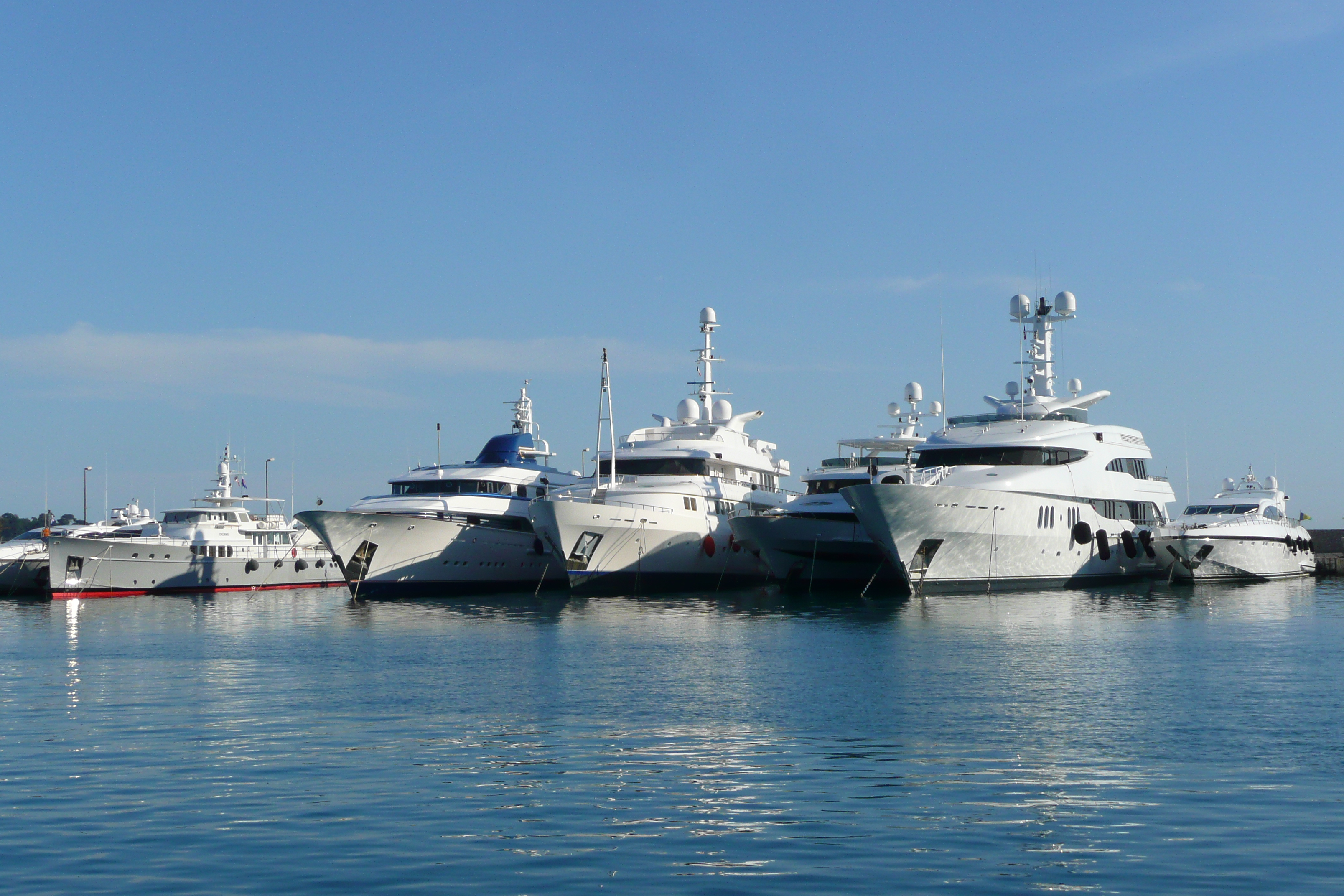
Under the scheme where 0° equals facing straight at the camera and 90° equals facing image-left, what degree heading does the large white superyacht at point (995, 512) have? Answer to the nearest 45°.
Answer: approximately 45°
